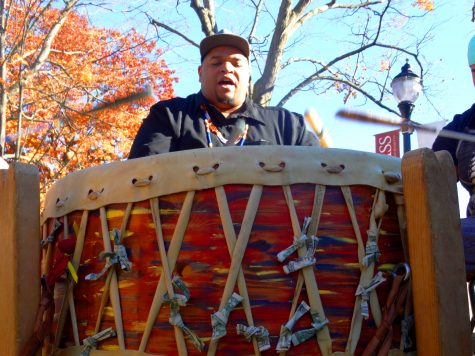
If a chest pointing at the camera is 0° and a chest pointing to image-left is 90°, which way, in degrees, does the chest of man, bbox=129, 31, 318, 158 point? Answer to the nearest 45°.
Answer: approximately 0°

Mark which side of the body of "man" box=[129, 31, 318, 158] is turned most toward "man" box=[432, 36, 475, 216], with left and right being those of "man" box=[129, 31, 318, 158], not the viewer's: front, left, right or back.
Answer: left

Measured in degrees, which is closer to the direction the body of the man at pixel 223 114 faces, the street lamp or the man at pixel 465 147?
the man

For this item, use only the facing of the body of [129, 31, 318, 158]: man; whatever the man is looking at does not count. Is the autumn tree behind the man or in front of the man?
behind

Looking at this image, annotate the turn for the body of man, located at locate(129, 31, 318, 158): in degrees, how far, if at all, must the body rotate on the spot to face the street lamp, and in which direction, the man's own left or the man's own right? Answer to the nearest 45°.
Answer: approximately 135° to the man's own left

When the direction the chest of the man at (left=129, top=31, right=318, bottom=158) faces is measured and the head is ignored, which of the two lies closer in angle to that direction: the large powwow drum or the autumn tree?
the large powwow drum

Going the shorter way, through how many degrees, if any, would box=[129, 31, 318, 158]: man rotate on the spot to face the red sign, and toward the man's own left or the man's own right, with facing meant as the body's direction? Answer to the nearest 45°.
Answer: approximately 180°

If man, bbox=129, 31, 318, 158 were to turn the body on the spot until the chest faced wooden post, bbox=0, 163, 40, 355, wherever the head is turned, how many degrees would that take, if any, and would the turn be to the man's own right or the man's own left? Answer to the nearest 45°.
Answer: approximately 45° to the man's own right

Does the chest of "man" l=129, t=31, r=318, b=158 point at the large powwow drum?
yes

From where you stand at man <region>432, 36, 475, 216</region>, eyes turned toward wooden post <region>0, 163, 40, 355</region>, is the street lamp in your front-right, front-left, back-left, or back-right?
back-right

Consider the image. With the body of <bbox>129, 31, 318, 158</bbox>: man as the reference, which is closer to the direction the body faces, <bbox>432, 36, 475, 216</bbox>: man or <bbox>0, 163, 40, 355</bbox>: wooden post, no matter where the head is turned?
the wooden post
